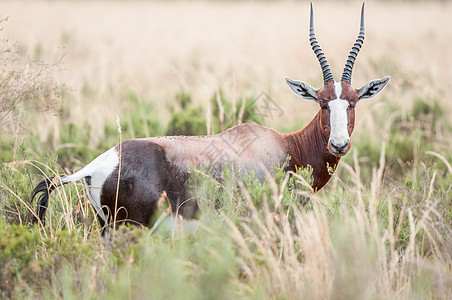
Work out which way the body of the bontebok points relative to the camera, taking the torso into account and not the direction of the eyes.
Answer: to the viewer's right
